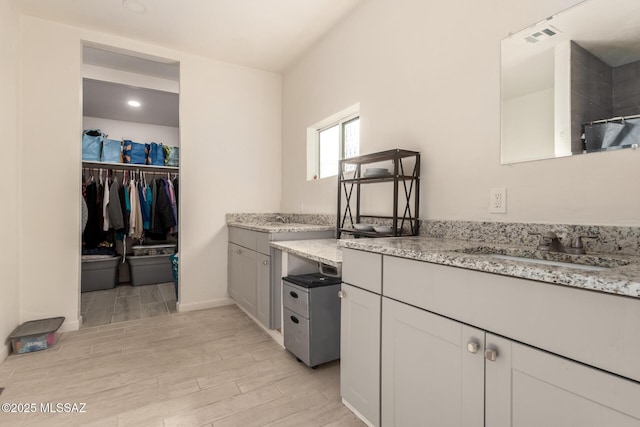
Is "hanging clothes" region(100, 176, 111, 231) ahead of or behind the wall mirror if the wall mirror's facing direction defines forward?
ahead

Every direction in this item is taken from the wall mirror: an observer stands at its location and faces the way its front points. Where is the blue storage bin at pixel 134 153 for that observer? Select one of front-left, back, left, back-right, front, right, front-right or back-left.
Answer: front-right

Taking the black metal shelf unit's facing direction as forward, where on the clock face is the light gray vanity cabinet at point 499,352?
The light gray vanity cabinet is roughly at 10 o'clock from the black metal shelf unit.

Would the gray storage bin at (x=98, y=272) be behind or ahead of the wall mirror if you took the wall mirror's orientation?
ahead

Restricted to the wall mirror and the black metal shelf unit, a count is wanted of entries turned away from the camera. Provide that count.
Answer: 0

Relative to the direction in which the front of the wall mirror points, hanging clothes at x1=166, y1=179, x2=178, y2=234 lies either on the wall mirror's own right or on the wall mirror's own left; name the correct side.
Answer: on the wall mirror's own right

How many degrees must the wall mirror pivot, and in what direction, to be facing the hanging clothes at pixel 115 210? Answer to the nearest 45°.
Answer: approximately 45° to its right

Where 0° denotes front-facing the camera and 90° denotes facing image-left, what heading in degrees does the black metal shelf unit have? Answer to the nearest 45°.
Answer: approximately 45°

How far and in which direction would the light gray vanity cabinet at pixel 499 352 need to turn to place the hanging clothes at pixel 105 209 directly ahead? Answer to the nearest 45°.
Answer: approximately 45° to its right

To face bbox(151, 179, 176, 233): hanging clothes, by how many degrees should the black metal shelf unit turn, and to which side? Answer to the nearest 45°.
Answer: approximately 90° to its right

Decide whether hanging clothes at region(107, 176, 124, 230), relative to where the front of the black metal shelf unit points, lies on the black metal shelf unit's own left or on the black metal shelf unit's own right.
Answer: on the black metal shelf unit's own right

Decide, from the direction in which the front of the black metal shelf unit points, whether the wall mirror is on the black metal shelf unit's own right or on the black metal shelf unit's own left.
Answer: on the black metal shelf unit's own left

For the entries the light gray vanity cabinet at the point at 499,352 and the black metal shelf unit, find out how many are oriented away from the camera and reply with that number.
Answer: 0

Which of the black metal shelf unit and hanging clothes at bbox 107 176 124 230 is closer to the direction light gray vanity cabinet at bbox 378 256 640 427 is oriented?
the hanging clothes
